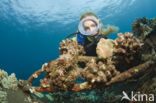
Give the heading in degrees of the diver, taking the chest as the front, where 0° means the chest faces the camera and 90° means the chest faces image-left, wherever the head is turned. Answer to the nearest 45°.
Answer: approximately 0°
